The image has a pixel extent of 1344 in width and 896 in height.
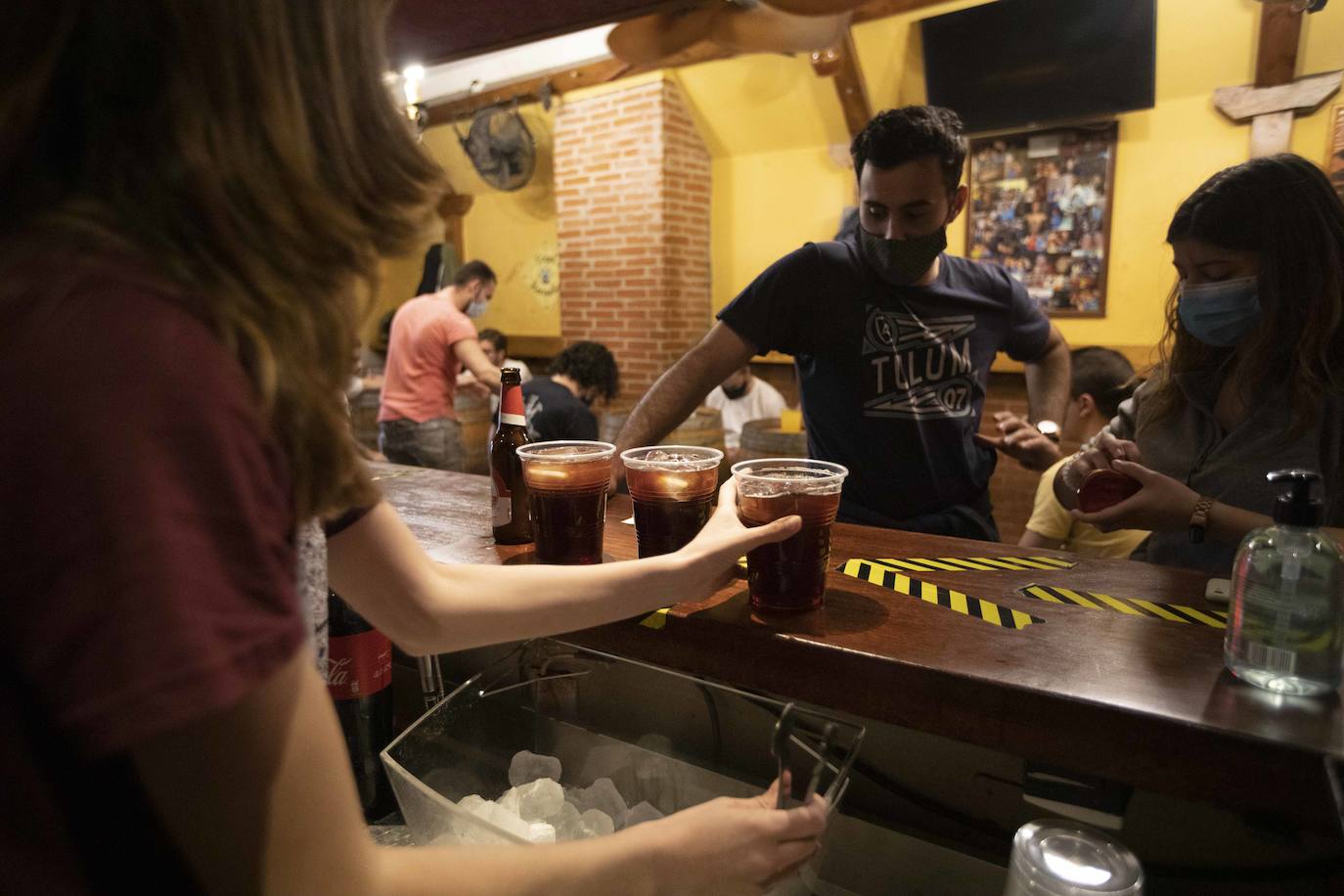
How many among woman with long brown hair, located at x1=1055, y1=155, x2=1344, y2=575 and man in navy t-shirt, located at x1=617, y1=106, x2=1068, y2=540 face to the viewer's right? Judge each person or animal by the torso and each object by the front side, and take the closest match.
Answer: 0

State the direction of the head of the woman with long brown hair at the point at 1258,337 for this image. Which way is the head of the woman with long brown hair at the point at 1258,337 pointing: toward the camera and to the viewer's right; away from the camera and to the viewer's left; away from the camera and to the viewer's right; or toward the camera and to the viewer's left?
toward the camera and to the viewer's left

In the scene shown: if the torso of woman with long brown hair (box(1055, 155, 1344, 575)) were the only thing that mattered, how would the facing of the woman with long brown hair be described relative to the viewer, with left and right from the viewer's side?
facing the viewer and to the left of the viewer

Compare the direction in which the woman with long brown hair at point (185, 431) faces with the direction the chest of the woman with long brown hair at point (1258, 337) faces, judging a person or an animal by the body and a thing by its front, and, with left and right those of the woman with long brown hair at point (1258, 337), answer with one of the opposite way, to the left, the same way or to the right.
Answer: the opposite way

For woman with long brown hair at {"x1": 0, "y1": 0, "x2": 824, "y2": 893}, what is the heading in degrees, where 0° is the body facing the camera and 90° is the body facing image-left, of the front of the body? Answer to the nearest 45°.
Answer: approximately 270°

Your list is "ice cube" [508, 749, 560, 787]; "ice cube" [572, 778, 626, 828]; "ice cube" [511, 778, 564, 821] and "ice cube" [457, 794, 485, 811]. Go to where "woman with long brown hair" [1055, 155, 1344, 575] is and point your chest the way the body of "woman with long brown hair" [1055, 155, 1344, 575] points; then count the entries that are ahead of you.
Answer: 4

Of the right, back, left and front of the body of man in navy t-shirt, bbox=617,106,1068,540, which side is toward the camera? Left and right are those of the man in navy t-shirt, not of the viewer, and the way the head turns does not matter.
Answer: front

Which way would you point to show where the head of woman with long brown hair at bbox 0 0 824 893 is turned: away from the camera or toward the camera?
away from the camera

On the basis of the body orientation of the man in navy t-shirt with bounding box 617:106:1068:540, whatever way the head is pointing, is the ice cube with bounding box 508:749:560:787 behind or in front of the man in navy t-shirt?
in front

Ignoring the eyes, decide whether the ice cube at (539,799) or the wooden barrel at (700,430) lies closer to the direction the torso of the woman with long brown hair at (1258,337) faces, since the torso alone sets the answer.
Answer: the ice cube

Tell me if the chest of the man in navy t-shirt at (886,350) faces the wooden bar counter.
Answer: yes

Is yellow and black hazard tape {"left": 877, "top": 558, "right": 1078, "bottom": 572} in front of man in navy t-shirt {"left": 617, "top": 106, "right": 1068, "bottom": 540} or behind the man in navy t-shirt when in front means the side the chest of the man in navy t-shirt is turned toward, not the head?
in front

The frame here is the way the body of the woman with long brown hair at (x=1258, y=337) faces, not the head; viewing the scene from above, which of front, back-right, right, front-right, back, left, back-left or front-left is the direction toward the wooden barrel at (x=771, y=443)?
right

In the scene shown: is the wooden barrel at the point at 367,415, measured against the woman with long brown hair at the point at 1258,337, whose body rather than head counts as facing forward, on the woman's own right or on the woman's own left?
on the woman's own right

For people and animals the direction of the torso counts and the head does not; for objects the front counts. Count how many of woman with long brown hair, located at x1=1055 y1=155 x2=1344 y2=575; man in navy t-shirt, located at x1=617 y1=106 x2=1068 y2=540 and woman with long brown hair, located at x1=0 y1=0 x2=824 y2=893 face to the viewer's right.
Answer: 1

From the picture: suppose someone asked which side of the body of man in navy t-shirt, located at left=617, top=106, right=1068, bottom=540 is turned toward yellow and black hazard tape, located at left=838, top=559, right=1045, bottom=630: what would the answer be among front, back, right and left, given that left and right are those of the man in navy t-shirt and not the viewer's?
front
